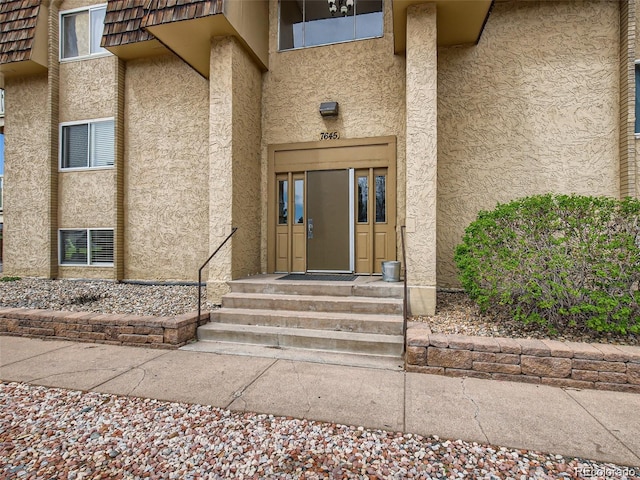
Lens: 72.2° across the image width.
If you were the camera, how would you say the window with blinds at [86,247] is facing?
facing the viewer

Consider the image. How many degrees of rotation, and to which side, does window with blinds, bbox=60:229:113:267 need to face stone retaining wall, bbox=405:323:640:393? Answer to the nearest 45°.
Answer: approximately 45° to its left

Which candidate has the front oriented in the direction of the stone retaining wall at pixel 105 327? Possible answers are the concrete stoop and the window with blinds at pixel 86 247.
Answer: the window with blinds

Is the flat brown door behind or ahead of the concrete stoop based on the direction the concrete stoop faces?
behind

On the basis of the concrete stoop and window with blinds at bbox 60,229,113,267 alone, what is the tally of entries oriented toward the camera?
2

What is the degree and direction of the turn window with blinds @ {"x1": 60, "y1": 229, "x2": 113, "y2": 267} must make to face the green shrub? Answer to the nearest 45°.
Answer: approximately 45° to its left

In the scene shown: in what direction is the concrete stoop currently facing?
toward the camera

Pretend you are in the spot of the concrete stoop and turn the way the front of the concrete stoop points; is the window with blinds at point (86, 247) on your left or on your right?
on your right

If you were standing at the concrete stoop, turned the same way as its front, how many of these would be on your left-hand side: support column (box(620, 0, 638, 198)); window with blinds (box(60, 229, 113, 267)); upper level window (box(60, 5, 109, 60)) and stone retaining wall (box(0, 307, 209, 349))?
1

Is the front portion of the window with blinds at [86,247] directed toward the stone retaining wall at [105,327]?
yes

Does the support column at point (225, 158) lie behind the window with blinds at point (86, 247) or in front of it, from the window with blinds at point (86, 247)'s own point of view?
in front

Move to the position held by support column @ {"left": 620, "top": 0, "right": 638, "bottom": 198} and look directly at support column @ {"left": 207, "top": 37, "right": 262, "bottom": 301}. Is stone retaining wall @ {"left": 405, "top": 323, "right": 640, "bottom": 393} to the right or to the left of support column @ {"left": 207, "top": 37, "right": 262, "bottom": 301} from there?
left
